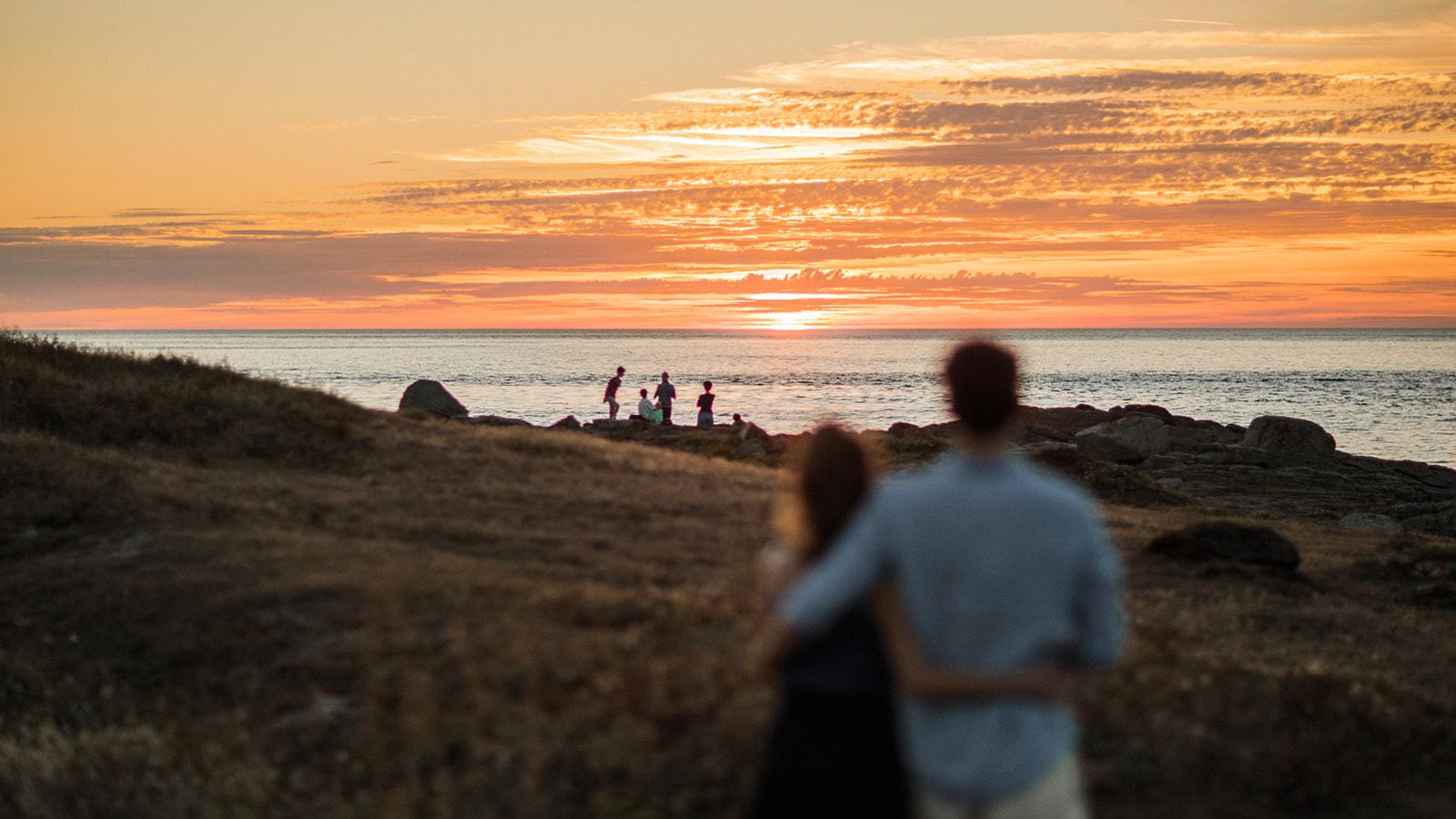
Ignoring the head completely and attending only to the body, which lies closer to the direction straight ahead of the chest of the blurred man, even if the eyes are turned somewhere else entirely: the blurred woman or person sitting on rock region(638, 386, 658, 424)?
the person sitting on rock

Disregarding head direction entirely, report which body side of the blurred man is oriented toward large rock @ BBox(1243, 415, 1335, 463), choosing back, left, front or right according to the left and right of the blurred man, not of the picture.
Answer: front

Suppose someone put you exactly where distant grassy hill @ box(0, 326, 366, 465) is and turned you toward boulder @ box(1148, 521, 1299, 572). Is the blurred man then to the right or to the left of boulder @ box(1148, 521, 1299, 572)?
right

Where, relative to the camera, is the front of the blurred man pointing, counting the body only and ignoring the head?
away from the camera

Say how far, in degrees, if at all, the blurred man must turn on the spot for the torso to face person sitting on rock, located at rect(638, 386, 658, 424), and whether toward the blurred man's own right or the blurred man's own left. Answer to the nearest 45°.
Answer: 0° — they already face them

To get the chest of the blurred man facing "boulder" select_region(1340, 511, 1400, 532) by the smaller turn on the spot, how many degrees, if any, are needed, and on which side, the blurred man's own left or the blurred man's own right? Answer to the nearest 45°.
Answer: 0° — they already face it

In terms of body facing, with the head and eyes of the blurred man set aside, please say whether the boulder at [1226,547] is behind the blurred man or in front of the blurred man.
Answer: in front

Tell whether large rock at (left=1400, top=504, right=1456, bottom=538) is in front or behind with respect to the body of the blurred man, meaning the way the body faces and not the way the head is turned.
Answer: in front

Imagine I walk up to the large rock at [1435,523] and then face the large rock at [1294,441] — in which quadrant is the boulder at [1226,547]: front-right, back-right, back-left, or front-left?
back-left

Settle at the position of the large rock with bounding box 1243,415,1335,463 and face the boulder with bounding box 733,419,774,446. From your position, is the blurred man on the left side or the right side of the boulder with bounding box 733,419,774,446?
left

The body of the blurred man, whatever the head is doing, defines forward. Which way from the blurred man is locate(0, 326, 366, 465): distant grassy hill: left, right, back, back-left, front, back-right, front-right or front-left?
front-left

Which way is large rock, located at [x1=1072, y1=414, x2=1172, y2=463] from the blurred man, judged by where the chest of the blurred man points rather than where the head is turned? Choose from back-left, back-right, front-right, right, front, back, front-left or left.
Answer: front

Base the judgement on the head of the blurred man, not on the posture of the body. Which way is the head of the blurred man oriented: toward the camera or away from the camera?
away from the camera

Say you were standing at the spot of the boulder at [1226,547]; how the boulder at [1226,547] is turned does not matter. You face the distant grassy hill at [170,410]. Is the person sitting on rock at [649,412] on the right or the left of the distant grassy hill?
right
